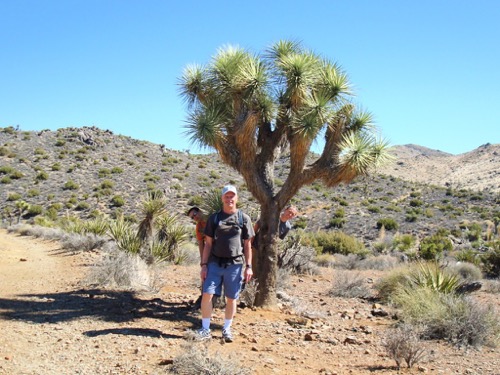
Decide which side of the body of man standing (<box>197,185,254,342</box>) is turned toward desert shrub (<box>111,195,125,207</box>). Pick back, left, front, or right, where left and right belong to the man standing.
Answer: back

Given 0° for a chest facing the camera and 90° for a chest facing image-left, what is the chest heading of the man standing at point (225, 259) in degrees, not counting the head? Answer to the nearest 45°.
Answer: approximately 0°

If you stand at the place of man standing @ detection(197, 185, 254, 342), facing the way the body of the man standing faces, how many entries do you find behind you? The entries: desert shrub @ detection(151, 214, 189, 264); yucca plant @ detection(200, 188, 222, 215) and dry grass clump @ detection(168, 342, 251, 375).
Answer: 2

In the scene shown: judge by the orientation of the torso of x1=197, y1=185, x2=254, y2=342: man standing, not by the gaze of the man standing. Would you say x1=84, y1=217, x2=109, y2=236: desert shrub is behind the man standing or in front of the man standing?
behind

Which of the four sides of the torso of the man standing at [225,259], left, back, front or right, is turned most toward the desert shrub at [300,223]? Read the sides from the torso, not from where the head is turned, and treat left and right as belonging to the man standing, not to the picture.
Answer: back

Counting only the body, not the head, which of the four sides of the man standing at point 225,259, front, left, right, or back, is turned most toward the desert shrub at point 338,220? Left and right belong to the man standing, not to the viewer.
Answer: back

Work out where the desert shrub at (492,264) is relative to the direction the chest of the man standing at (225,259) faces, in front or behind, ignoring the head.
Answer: behind

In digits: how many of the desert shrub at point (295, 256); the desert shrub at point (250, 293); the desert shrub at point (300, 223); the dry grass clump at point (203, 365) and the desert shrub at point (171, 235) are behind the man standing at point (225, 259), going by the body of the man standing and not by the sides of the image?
4

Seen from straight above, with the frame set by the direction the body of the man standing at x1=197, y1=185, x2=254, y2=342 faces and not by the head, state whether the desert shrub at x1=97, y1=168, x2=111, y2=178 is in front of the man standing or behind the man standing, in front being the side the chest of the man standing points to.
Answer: behind

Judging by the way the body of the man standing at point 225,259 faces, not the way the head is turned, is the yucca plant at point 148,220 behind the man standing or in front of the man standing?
behind

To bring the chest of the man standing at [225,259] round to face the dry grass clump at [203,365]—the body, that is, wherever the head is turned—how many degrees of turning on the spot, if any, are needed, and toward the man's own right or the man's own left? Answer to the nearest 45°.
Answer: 0° — they already face it
